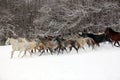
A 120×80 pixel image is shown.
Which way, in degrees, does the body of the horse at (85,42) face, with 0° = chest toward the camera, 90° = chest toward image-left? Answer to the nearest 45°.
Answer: approximately 90°

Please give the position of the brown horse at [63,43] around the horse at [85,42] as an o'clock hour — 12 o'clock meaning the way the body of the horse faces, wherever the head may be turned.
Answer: The brown horse is roughly at 11 o'clock from the horse.

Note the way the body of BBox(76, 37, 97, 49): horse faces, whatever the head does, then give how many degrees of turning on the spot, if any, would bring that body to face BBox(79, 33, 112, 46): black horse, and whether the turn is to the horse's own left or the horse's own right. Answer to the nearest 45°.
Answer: approximately 135° to the horse's own right
